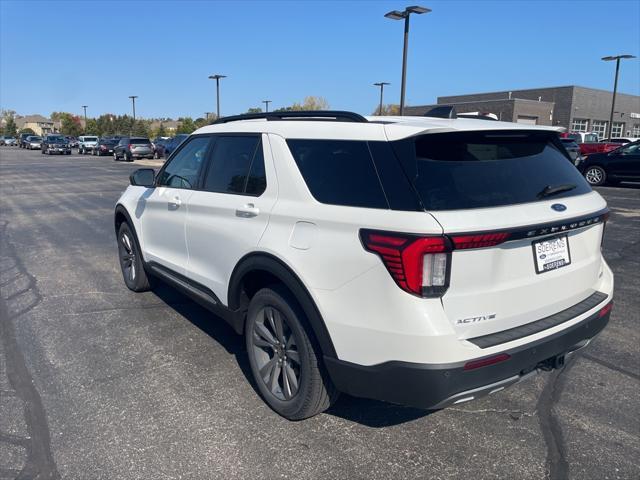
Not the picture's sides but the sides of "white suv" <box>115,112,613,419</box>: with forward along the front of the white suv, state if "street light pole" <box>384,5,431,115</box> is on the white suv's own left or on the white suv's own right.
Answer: on the white suv's own right

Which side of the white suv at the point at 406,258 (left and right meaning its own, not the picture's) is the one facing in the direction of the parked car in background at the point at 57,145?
front

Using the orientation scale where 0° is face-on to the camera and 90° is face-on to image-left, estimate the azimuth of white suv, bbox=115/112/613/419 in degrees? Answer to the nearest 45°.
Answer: approximately 135°

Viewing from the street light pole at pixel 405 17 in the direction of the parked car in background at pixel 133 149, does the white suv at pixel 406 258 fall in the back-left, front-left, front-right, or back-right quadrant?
back-left

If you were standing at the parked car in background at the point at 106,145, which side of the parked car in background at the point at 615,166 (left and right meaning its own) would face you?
front

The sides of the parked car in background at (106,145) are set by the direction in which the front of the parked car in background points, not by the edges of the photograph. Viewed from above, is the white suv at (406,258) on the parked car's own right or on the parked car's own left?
on the parked car's own left

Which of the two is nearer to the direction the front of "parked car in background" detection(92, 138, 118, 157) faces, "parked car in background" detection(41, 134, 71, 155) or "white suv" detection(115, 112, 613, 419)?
the white suv

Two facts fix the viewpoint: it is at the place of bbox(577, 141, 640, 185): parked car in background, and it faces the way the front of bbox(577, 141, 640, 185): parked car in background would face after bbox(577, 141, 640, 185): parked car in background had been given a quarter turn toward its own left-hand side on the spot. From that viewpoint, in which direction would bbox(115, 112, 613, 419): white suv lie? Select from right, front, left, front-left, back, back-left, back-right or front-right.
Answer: front

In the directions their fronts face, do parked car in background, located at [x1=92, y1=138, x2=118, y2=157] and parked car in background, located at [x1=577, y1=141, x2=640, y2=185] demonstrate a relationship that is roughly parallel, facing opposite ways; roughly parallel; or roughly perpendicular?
roughly perpendicular

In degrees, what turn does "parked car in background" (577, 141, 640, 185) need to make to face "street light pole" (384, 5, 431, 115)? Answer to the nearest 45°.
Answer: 0° — it already faces it
